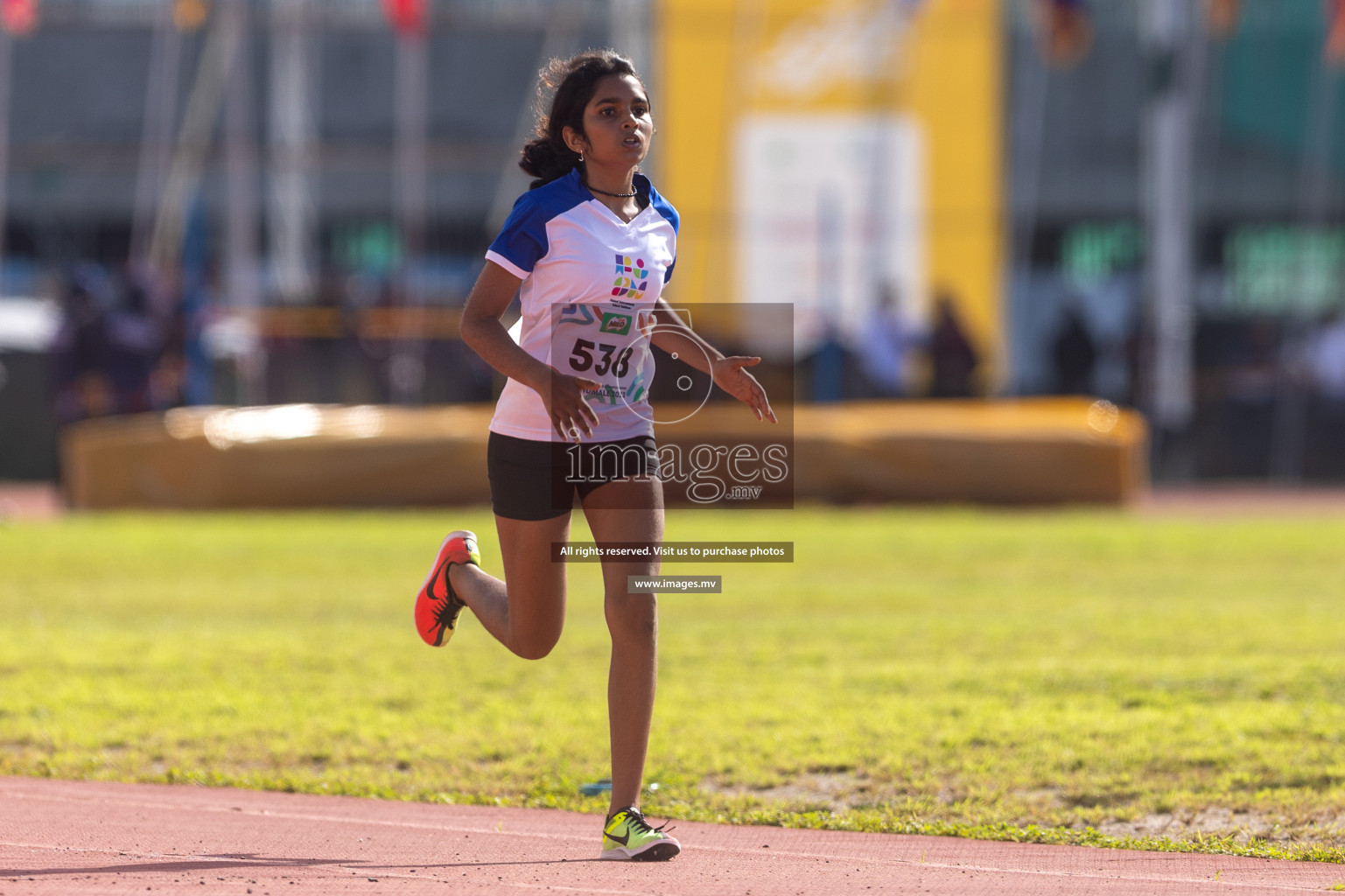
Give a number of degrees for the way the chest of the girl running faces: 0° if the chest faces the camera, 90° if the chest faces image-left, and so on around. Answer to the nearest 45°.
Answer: approximately 315°

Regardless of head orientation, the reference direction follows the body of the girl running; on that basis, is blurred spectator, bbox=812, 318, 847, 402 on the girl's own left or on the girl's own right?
on the girl's own left

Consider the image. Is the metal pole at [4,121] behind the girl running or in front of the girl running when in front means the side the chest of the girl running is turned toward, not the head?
behind

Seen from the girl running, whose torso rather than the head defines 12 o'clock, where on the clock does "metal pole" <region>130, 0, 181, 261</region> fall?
The metal pole is roughly at 7 o'clock from the girl running.

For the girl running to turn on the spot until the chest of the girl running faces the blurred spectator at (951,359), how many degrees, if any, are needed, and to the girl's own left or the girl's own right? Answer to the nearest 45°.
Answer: approximately 135° to the girl's own left

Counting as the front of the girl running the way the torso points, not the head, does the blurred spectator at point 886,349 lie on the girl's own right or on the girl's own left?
on the girl's own left

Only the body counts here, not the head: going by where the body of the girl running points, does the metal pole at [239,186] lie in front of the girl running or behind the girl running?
behind

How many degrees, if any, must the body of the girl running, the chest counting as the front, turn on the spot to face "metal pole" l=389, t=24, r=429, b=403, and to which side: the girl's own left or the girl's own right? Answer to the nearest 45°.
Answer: approximately 135° to the girl's own left
